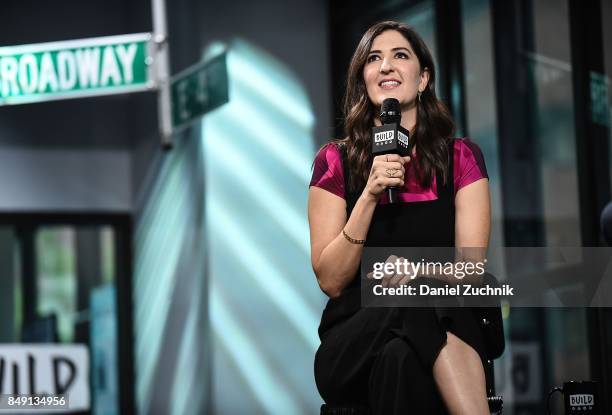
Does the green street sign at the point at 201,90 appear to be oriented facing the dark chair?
no

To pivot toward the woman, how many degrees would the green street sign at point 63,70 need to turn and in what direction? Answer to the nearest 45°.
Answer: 0° — it already faces them

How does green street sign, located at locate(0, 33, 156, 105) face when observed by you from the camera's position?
facing the viewer

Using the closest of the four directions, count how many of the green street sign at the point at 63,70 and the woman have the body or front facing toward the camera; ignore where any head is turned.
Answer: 2

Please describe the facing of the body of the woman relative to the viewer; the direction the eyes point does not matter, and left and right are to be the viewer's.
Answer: facing the viewer

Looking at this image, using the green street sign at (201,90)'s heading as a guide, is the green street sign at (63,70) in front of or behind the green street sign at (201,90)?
in front

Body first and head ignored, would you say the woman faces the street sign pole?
no

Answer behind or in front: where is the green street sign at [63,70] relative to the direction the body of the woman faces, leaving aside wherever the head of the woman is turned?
behind

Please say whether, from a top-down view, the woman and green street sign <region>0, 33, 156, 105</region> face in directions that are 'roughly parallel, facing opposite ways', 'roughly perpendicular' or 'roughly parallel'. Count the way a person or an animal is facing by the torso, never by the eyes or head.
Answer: roughly parallel

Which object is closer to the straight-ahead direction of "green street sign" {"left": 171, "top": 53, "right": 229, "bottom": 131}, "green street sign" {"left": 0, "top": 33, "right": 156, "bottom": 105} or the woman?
the green street sign
